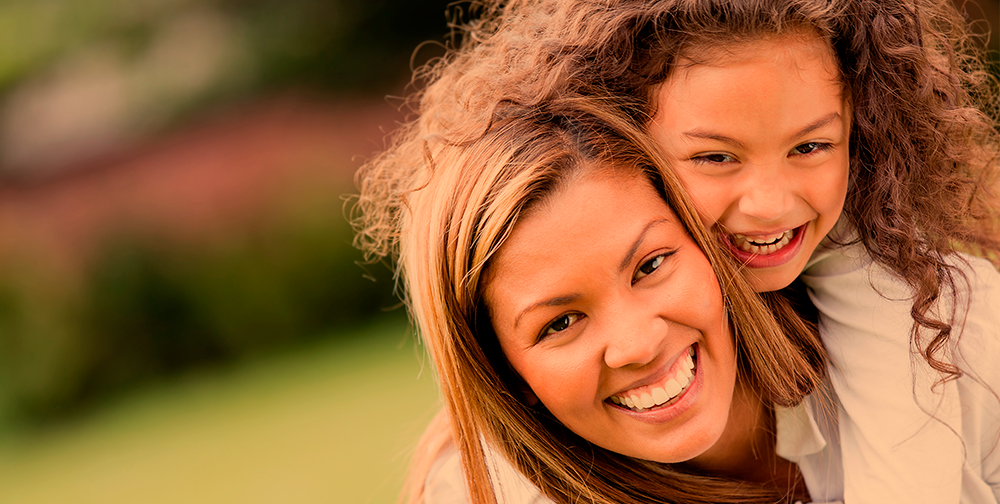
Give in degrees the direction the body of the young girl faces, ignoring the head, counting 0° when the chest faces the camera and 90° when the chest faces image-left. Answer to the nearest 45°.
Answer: approximately 0°
